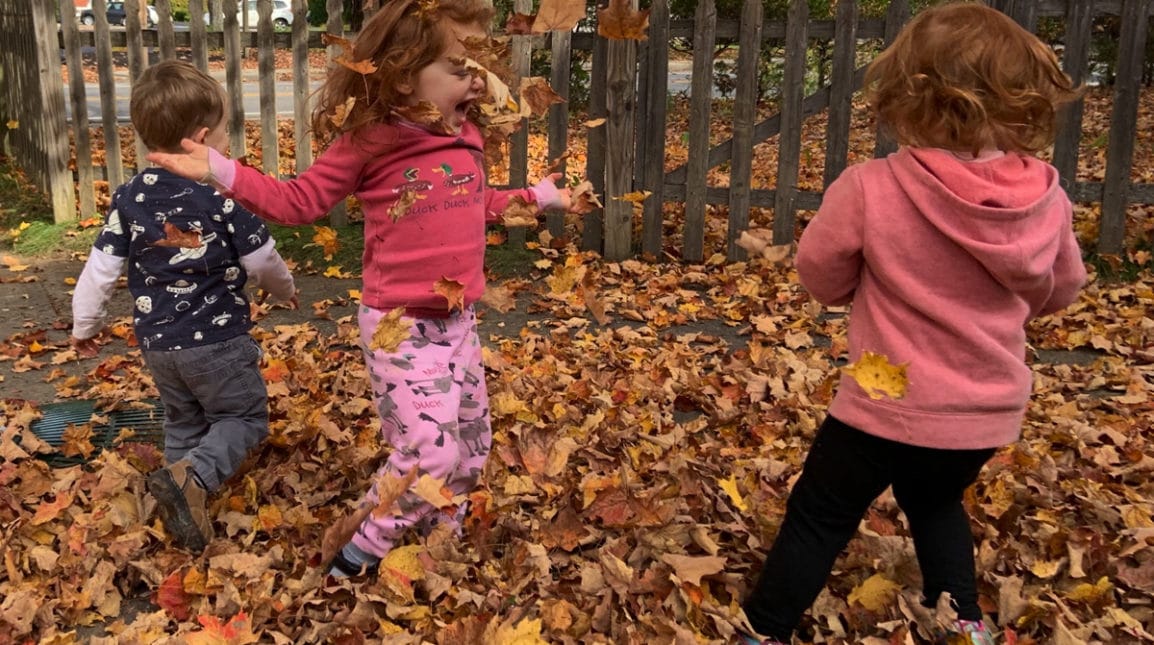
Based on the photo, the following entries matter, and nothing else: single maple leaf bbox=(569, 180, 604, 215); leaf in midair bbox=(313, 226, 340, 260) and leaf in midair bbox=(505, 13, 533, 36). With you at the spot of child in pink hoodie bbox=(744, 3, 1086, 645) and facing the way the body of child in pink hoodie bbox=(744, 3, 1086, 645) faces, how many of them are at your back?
0

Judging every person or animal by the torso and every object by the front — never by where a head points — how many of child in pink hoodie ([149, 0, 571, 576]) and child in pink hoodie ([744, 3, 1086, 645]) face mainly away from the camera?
1

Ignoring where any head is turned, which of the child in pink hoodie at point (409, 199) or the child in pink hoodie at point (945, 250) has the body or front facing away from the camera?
the child in pink hoodie at point (945, 250)

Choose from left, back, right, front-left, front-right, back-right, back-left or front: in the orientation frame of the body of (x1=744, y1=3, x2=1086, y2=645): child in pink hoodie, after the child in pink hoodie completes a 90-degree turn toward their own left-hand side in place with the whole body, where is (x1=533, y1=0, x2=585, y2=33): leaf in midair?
front-right

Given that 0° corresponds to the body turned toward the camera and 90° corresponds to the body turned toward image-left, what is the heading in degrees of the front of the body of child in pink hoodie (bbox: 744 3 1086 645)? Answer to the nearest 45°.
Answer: approximately 180°

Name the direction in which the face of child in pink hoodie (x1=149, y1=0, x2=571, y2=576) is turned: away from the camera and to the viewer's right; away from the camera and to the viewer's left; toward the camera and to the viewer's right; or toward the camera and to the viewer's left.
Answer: toward the camera and to the viewer's right

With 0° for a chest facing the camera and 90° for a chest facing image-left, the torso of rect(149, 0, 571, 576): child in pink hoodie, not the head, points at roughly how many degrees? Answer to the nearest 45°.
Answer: approximately 315°

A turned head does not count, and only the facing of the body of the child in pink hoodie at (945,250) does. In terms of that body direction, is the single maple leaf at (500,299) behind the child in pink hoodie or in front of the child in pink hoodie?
in front

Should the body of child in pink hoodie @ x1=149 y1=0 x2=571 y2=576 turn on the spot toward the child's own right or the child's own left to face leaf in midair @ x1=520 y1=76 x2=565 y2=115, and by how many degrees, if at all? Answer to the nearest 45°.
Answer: approximately 90° to the child's own left

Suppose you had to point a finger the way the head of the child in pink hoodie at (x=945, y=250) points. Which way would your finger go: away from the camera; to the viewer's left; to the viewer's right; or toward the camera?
away from the camera

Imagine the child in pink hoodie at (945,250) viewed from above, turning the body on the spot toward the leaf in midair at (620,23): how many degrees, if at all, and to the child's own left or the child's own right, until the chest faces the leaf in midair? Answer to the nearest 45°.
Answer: approximately 45° to the child's own left
